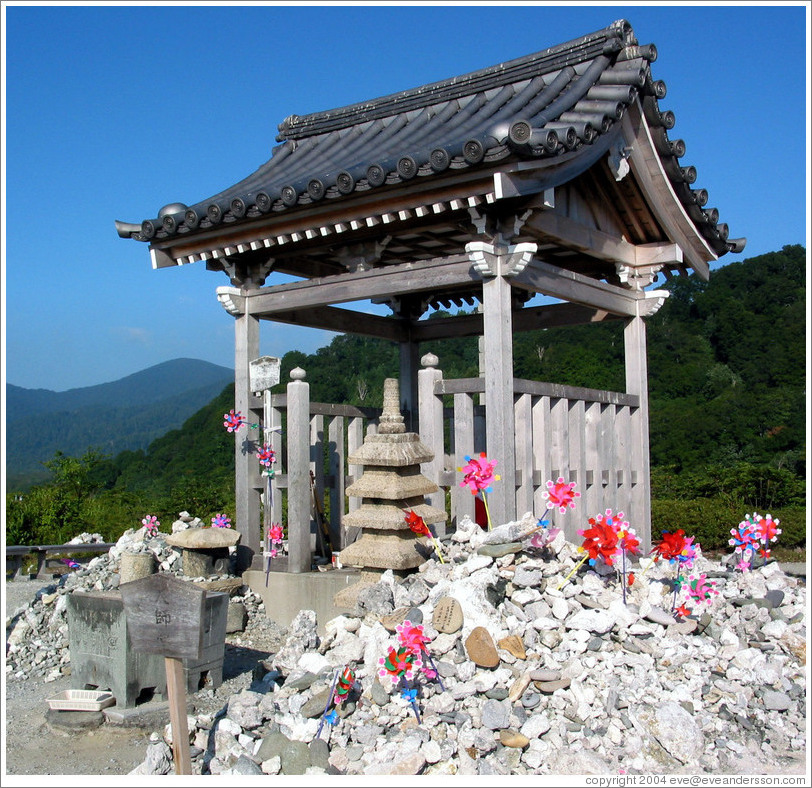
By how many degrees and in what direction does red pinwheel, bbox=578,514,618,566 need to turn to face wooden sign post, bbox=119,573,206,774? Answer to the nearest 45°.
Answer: approximately 45° to its right

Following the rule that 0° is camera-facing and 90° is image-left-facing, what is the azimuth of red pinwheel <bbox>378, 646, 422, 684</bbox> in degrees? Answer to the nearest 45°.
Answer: approximately 0°

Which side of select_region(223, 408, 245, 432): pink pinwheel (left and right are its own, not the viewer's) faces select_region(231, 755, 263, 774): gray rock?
front

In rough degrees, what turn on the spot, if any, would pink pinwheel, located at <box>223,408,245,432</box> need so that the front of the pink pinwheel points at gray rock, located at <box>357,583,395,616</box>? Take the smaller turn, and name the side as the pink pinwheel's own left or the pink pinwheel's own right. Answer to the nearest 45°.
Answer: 0° — it already faces it

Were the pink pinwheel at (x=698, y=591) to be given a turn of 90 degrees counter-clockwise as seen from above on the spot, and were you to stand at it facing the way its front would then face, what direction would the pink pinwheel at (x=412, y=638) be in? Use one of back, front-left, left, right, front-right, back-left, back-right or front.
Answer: back-right
